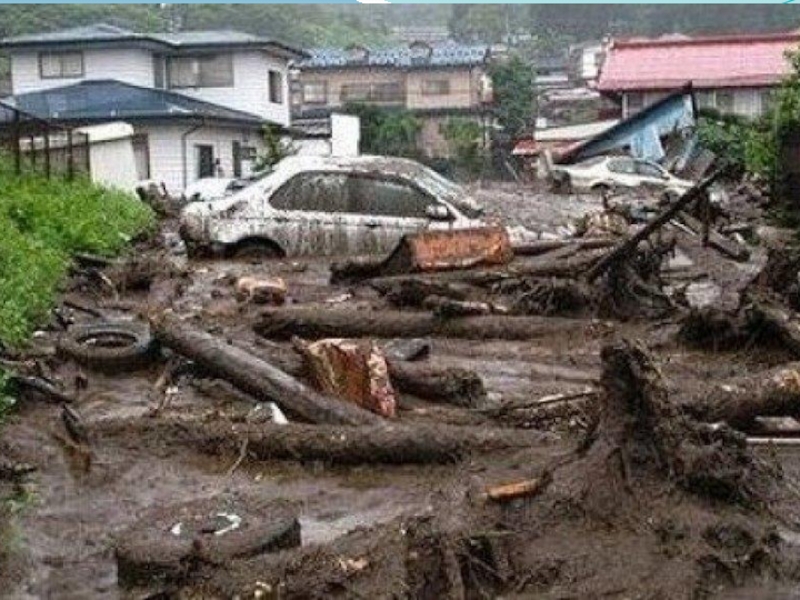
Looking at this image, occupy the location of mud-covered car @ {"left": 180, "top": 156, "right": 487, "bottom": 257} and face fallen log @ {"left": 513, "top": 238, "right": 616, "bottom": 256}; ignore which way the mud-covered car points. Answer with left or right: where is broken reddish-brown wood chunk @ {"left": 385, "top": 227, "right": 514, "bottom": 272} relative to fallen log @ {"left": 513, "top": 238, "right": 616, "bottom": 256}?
right

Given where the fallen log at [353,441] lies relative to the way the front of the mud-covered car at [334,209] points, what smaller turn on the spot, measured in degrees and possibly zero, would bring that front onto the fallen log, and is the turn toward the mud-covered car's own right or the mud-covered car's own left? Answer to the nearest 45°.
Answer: approximately 90° to the mud-covered car's own right

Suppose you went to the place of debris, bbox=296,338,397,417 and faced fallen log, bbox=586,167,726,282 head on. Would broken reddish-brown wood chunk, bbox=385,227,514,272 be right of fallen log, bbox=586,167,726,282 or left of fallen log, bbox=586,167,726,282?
left

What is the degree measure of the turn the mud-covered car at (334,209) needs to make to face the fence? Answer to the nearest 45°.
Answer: approximately 135° to its left

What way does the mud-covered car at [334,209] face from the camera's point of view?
to the viewer's right

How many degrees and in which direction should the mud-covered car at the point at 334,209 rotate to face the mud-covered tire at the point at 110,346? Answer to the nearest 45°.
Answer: approximately 90° to its right

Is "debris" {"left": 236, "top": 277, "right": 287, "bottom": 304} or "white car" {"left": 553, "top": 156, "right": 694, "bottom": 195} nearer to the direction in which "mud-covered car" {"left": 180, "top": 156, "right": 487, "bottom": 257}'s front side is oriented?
the white car

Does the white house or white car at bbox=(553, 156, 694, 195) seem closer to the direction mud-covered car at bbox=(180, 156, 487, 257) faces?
the white car

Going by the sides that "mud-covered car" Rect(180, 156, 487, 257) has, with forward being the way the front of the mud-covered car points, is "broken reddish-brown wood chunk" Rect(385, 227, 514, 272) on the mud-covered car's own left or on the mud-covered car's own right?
on the mud-covered car's own right

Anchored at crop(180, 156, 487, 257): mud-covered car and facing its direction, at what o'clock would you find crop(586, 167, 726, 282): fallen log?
The fallen log is roughly at 12 o'clock from the mud-covered car.

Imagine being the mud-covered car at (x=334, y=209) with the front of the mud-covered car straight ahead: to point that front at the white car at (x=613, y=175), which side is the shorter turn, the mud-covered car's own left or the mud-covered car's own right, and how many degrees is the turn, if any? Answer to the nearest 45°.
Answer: approximately 45° to the mud-covered car's own left
